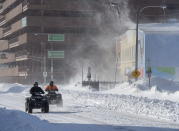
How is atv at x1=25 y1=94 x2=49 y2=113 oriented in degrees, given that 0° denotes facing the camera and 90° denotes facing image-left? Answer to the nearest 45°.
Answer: approximately 0°

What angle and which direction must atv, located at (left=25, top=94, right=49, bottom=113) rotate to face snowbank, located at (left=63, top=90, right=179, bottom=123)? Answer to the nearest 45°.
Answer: approximately 90° to its left
